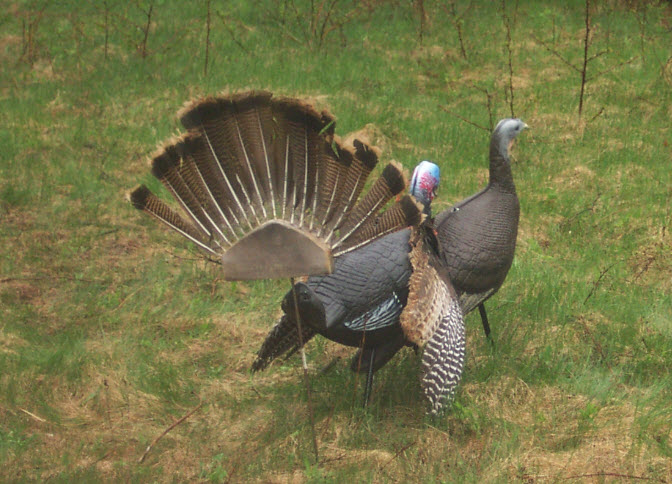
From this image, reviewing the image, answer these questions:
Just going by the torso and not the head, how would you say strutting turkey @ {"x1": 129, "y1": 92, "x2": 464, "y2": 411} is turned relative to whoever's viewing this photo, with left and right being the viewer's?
facing away from the viewer and to the right of the viewer
